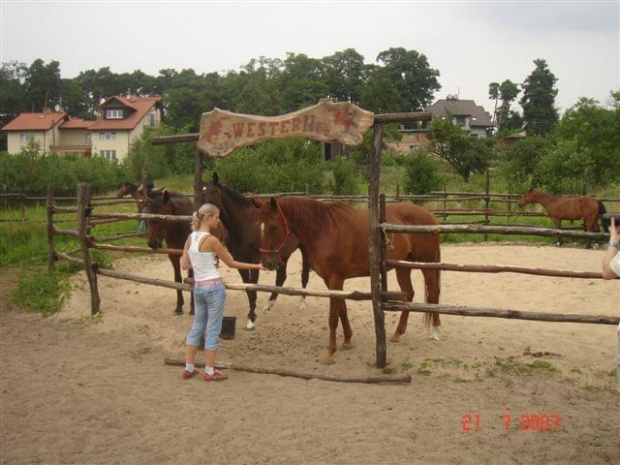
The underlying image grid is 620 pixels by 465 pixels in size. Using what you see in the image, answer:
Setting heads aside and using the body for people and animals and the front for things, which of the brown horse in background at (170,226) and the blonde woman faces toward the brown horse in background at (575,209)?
the blonde woman

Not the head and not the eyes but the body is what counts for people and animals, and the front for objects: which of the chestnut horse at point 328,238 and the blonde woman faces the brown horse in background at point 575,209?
the blonde woman

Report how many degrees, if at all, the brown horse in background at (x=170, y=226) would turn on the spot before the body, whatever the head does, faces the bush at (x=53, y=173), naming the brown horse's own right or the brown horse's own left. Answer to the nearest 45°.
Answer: approximately 135° to the brown horse's own right

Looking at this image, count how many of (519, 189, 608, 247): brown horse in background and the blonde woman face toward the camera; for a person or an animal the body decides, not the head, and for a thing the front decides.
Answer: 0

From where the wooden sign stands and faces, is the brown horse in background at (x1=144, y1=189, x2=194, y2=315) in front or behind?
behind

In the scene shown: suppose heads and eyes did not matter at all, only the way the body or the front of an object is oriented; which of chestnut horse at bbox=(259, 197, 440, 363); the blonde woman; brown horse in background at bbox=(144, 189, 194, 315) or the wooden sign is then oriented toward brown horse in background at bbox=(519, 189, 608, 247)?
the blonde woman

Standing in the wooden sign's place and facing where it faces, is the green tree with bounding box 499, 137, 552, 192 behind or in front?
behind

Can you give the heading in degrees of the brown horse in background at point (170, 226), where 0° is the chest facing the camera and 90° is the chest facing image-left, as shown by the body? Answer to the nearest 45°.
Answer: approximately 45°

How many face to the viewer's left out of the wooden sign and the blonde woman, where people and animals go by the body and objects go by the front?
0
